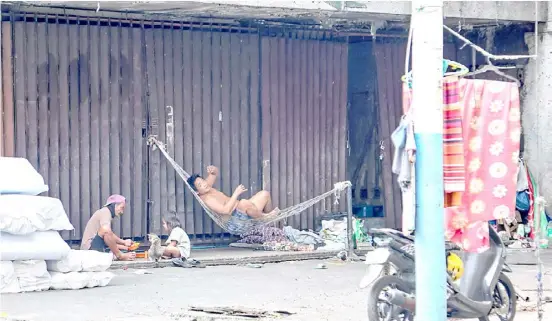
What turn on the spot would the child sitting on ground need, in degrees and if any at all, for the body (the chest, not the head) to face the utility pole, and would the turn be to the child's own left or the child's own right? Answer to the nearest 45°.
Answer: approximately 90° to the child's own left

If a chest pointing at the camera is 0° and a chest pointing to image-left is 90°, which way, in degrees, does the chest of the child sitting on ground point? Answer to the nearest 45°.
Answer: approximately 90°

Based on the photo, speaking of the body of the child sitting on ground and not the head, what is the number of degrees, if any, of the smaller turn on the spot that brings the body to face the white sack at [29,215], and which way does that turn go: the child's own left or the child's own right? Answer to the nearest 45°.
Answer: approximately 45° to the child's own left

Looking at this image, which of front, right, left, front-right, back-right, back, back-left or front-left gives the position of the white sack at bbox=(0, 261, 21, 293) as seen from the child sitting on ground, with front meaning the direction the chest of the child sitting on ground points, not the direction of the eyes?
front-left

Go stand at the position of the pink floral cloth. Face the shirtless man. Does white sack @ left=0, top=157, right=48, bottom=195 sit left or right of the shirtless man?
left

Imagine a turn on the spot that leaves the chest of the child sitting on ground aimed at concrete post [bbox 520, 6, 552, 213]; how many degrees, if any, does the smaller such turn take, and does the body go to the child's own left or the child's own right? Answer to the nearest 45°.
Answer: approximately 180°

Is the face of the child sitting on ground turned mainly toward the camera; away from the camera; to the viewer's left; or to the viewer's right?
to the viewer's left

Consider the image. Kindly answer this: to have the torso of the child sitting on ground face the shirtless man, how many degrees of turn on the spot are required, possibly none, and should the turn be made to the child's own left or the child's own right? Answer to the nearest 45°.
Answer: approximately 135° to the child's own right

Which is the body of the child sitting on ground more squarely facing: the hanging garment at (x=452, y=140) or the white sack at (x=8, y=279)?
the white sack

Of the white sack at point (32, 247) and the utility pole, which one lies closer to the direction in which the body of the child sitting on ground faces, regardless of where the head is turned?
the white sack
